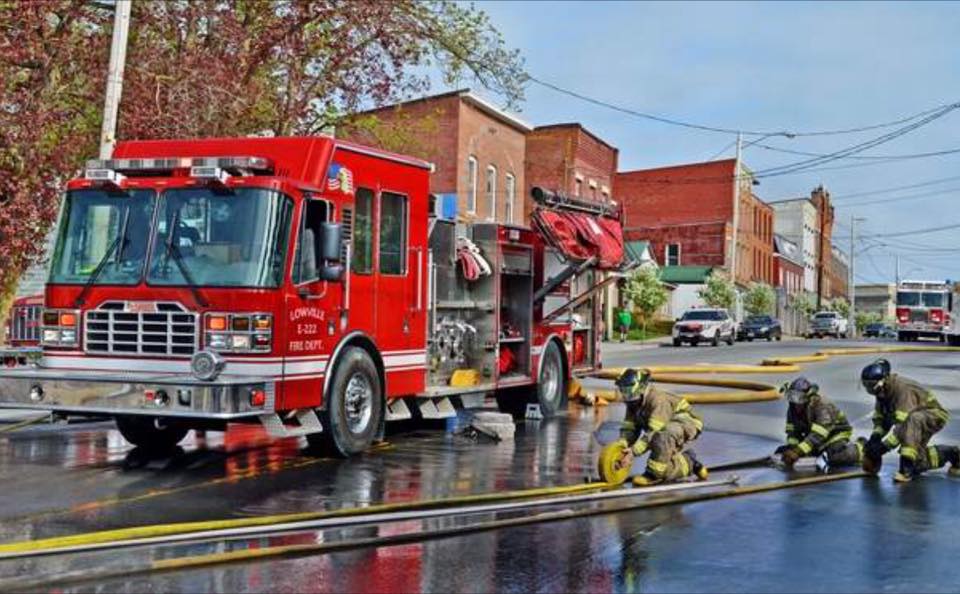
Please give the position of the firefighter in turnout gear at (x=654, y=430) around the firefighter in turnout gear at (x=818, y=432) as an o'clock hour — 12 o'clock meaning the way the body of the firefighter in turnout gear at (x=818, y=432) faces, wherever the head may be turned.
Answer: the firefighter in turnout gear at (x=654, y=430) is roughly at 12 o'clock from the firefighter in turnout gear at (x=818, y=432).

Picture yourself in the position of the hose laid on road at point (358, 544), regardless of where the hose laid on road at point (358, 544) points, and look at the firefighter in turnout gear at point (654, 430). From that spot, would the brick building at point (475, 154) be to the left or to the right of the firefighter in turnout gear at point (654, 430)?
left

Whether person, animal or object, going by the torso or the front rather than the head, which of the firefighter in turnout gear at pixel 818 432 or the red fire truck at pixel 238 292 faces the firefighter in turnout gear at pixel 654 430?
the firefighter in turnout gear at pixel 818 432

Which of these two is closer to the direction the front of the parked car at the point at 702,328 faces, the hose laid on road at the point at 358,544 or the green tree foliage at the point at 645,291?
the hose laid on road

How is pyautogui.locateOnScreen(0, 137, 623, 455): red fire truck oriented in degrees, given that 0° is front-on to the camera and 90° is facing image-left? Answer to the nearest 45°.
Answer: approximately 45°

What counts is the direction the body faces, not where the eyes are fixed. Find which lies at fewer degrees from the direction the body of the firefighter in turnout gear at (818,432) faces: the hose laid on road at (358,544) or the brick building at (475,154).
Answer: the hose laid on road

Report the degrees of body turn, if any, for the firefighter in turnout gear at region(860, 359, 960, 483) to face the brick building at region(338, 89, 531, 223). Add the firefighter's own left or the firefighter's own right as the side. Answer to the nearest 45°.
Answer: approximately 45° to the firefighter's own right

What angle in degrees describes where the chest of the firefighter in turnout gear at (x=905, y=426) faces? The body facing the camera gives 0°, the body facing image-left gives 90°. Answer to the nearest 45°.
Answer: approximately 90°

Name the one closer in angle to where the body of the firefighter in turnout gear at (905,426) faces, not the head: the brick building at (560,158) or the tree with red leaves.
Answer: the tree with red leaves

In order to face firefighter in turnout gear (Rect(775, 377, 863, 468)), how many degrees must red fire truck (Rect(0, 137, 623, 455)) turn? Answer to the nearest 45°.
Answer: approximately 135° to its left

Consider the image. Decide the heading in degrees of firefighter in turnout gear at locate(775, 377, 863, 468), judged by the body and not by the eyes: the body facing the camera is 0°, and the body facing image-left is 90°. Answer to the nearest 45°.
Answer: approximately 45°
